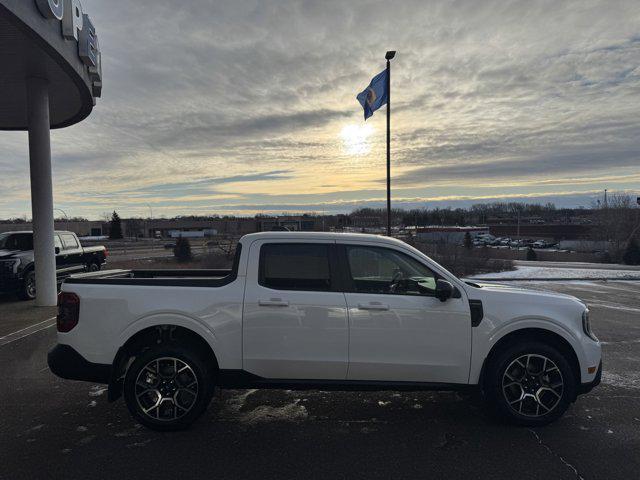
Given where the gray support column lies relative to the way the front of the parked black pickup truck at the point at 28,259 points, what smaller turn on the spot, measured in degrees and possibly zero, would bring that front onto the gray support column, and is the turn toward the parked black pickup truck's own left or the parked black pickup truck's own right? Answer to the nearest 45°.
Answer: approximately 45° to the parked black pickup truck's own left

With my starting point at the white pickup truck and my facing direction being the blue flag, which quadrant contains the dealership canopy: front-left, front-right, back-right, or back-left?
front-left

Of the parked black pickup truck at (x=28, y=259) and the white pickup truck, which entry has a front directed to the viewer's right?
the white pickup truck

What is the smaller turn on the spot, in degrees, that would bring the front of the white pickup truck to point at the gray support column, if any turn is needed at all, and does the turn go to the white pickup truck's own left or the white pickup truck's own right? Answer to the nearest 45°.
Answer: approximately 135° to the white pickup truck's own left

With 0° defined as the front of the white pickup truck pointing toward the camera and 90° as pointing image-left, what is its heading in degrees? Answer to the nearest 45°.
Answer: approximately 270°

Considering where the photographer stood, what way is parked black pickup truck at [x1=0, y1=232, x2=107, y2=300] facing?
facing the viewer and to the left of the viewer

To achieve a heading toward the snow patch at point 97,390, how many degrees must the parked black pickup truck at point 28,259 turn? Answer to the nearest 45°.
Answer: approximately 45° to its left

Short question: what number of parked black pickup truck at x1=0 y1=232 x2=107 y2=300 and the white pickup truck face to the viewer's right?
1

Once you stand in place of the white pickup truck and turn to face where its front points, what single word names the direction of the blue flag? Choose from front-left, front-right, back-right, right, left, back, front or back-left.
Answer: left
